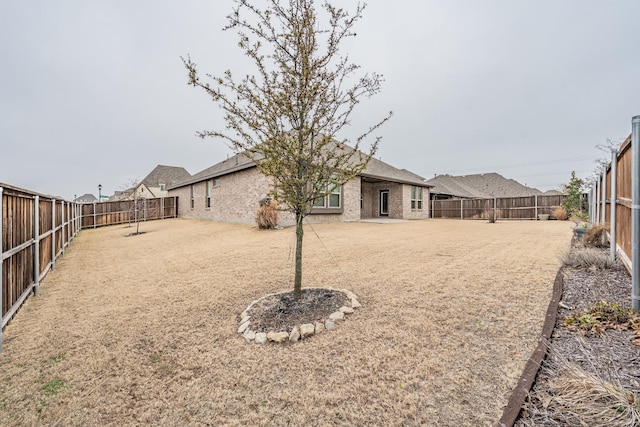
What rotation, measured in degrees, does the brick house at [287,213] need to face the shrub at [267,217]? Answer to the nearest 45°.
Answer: approximately 135° to its left

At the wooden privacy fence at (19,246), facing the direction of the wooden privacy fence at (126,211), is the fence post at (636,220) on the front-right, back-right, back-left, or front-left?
back-right

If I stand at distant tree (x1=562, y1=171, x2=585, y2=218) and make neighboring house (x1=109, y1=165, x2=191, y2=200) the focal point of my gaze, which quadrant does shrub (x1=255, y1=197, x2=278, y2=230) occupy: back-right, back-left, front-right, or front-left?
front-left

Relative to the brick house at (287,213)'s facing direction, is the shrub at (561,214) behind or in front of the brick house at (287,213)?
behind

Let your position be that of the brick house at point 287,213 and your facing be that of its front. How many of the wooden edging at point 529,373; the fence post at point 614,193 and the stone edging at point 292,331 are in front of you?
0

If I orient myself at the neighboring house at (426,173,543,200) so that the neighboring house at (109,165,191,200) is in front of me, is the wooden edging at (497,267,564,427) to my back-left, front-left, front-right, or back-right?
front-left

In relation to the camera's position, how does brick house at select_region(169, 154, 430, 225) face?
facing away from the viewer and to the left of the viewer

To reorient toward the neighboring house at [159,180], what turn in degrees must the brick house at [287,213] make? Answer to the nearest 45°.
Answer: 0° — it already faces it

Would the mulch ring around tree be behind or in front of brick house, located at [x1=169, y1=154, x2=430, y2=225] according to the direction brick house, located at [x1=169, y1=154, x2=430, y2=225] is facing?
behind

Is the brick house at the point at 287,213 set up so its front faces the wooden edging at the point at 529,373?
no

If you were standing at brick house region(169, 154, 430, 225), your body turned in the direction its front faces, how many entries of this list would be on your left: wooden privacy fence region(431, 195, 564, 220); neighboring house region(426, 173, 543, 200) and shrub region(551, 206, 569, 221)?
0

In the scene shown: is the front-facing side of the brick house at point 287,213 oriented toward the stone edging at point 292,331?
no

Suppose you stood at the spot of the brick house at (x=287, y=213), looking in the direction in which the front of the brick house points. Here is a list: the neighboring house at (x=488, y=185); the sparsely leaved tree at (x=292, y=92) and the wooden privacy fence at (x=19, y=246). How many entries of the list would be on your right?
1

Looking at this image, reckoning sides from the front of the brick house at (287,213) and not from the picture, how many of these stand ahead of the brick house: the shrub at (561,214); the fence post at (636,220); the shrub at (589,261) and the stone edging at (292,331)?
0

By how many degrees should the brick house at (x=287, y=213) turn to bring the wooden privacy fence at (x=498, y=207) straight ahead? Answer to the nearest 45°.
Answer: approximately 135° to its right

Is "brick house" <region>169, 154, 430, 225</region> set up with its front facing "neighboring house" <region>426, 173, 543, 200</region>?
no

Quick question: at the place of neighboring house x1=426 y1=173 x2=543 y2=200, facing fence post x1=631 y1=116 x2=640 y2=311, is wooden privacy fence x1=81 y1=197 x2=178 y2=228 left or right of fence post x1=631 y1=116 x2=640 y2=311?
right

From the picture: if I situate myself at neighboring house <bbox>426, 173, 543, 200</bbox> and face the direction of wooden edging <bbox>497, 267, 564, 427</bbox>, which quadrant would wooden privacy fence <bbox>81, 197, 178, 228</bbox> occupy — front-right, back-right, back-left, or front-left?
front-right
